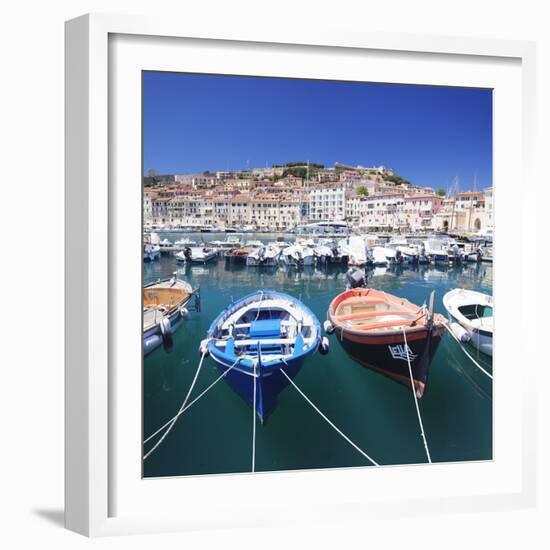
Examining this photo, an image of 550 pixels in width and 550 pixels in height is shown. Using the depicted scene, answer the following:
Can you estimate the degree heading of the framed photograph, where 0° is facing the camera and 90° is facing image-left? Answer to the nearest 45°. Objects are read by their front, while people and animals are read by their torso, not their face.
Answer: approximately 315°
